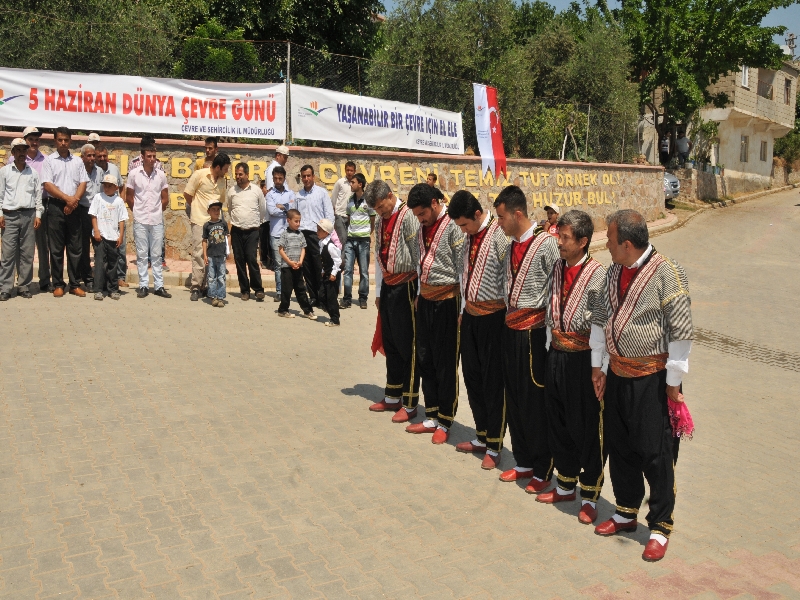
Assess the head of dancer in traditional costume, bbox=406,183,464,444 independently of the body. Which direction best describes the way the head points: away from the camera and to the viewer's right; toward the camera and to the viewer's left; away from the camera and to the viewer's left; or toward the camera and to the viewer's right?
toward the camera and to the viewer's left

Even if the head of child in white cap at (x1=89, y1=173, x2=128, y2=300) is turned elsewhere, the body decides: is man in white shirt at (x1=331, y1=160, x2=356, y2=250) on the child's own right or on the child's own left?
on the child's own left

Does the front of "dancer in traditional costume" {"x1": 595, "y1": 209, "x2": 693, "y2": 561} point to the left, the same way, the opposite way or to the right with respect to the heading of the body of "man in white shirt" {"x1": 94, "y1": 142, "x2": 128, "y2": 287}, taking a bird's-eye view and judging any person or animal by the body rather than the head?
to the right

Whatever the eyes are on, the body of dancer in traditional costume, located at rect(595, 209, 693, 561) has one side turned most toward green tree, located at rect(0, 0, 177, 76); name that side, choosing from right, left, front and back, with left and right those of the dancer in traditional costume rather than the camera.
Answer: right

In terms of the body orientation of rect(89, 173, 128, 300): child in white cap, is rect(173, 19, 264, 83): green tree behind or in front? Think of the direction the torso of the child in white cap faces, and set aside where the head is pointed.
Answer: behind

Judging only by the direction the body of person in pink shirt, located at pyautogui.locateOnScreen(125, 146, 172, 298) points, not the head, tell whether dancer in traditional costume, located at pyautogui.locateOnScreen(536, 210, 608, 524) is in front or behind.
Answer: in front

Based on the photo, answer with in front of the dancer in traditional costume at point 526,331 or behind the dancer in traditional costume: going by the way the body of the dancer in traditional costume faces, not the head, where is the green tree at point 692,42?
behind

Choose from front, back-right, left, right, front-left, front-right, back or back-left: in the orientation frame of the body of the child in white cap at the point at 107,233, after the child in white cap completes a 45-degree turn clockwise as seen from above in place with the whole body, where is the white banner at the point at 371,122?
back

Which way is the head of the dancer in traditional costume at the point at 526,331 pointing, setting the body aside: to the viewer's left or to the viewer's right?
to the viewer's left

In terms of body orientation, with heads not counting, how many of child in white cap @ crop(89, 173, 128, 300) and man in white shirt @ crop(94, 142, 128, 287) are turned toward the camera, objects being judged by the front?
2

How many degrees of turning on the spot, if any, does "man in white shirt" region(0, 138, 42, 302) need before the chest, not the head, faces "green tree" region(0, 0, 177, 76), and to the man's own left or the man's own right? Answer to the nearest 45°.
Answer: approximately 180°
